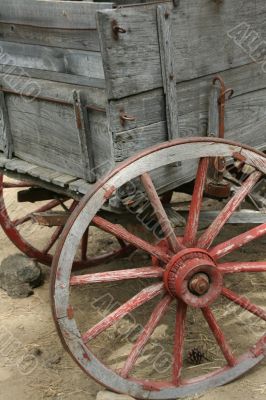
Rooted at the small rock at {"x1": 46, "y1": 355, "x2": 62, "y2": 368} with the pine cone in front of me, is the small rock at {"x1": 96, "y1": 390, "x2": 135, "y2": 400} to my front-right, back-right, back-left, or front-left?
front-right

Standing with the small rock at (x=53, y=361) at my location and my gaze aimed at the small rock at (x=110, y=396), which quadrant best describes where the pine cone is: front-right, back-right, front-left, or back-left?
front-left

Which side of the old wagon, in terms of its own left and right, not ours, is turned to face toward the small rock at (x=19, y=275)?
left

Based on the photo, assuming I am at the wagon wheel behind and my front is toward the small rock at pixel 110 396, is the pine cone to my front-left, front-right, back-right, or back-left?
front-left
